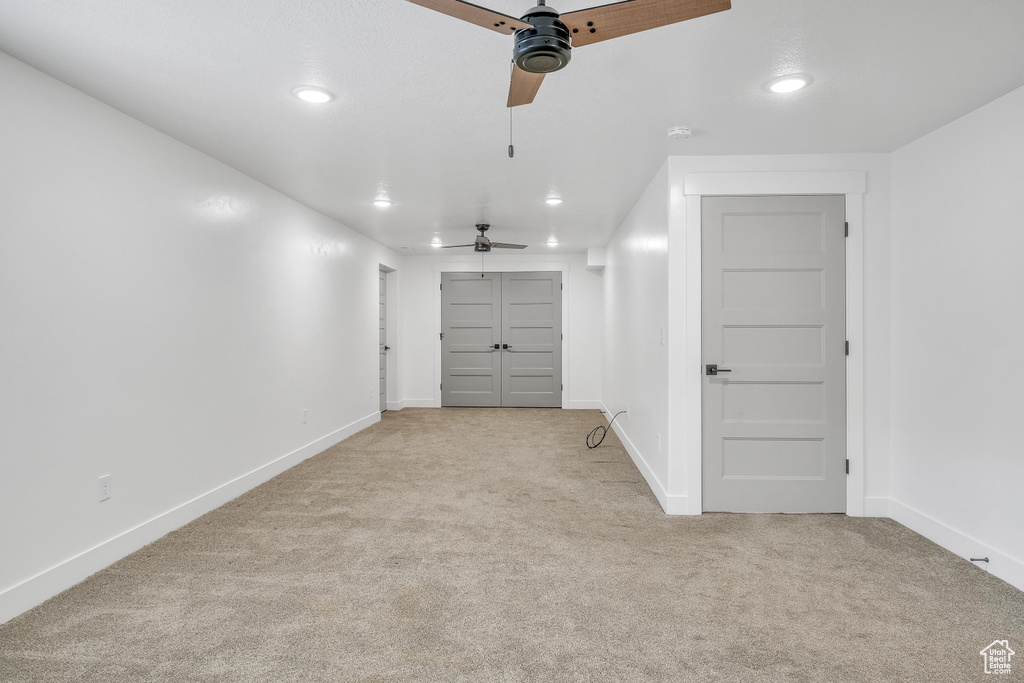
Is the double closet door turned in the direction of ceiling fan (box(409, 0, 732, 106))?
yes

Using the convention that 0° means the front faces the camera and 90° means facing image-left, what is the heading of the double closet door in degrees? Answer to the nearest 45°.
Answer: approximately 0°

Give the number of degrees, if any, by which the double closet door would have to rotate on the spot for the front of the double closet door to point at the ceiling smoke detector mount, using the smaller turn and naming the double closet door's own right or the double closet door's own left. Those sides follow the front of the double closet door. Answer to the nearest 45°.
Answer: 0° — it already faces it

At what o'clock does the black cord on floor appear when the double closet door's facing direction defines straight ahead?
The black cord on floor is roughly at 11 o'clock from the double closet door.

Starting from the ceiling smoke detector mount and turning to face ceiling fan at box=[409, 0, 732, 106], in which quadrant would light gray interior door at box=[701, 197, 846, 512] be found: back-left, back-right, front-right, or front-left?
back-left
